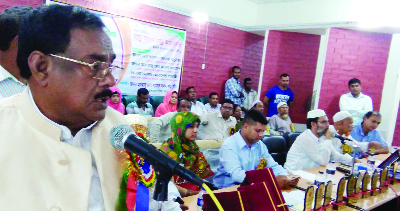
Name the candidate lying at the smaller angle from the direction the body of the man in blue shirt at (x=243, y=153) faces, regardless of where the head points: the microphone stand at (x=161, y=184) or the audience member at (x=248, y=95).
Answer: the microphone stand

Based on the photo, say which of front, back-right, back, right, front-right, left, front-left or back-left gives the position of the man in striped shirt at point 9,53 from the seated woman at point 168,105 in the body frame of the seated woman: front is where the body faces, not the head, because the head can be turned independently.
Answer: front-right

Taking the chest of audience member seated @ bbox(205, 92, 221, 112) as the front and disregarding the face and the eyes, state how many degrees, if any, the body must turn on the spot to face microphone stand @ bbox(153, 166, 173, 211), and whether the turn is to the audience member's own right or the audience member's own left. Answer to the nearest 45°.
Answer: approximately 45° to the audience member's own right

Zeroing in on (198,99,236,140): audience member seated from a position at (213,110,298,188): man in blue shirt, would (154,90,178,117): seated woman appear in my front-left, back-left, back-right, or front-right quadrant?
front-left

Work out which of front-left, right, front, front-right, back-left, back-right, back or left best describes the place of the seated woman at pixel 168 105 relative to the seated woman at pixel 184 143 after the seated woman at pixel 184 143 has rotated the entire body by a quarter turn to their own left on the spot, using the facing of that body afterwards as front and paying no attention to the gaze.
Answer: front-left

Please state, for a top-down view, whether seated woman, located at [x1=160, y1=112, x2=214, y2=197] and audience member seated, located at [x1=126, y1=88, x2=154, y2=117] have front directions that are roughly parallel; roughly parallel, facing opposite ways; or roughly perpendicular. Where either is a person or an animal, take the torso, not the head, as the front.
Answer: roughly parallel

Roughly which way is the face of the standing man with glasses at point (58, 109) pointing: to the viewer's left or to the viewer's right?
to the viewer's right

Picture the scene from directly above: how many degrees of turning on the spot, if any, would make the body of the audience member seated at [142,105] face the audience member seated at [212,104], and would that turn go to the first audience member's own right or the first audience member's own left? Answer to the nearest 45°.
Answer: approximately 90° to the first audience member's own left

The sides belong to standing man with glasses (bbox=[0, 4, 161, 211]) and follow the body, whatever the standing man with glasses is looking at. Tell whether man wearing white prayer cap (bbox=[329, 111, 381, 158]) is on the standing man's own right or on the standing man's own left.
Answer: on the standing man's own left

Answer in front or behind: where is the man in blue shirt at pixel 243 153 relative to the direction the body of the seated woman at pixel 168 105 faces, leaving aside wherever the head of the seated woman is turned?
in front

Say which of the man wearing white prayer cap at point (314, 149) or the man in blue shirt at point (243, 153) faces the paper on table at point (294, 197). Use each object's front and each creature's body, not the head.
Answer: the man in blue shirt

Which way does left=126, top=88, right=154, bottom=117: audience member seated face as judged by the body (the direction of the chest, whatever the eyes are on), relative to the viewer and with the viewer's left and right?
facing the viewer and to the right of the viewer
